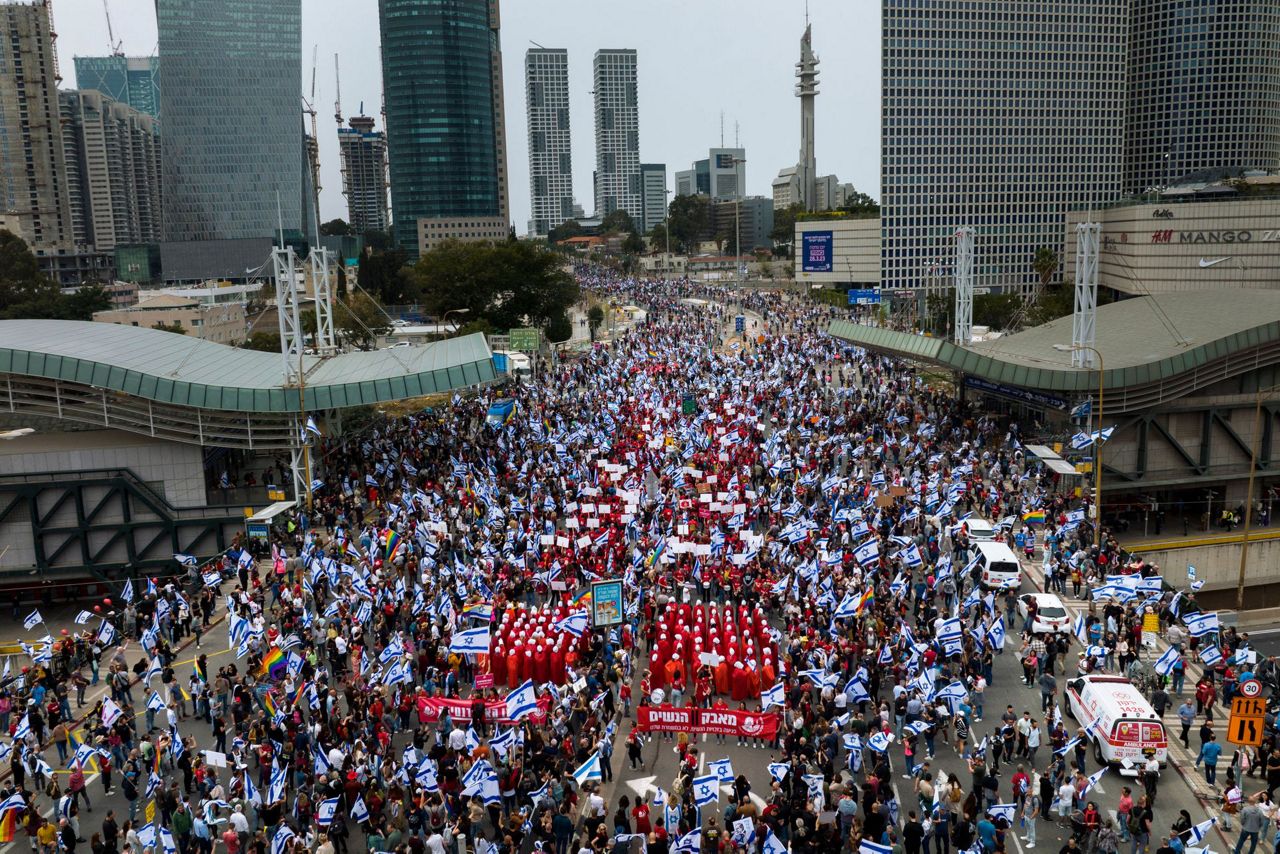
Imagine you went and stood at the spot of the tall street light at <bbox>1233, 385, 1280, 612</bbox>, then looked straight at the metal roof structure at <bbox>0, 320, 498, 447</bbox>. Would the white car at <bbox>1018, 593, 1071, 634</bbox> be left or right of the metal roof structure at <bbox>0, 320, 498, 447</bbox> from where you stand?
left

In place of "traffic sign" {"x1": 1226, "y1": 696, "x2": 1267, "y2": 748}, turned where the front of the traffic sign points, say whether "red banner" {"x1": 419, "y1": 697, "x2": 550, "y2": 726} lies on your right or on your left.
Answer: on your right

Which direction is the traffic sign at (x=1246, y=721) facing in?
toward the camera

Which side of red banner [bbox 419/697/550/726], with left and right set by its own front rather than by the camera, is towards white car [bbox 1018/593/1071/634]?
left

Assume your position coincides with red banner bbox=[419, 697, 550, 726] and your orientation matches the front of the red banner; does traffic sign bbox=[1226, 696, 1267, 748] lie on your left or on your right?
on your left

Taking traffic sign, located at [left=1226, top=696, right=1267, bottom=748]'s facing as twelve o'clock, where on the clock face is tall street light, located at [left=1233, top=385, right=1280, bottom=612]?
The tall street light is roughly at 6 o'clock from the traffic sign.

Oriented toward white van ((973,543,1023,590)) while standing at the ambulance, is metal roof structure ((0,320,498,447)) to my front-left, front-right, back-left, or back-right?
front-left

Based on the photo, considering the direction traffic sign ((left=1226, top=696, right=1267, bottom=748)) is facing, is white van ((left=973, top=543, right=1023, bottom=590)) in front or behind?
behind

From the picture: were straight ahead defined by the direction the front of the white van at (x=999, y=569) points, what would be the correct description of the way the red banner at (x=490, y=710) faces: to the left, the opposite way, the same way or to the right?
the opposite way

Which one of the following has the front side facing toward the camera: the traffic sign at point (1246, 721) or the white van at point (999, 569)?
the traffic sign
